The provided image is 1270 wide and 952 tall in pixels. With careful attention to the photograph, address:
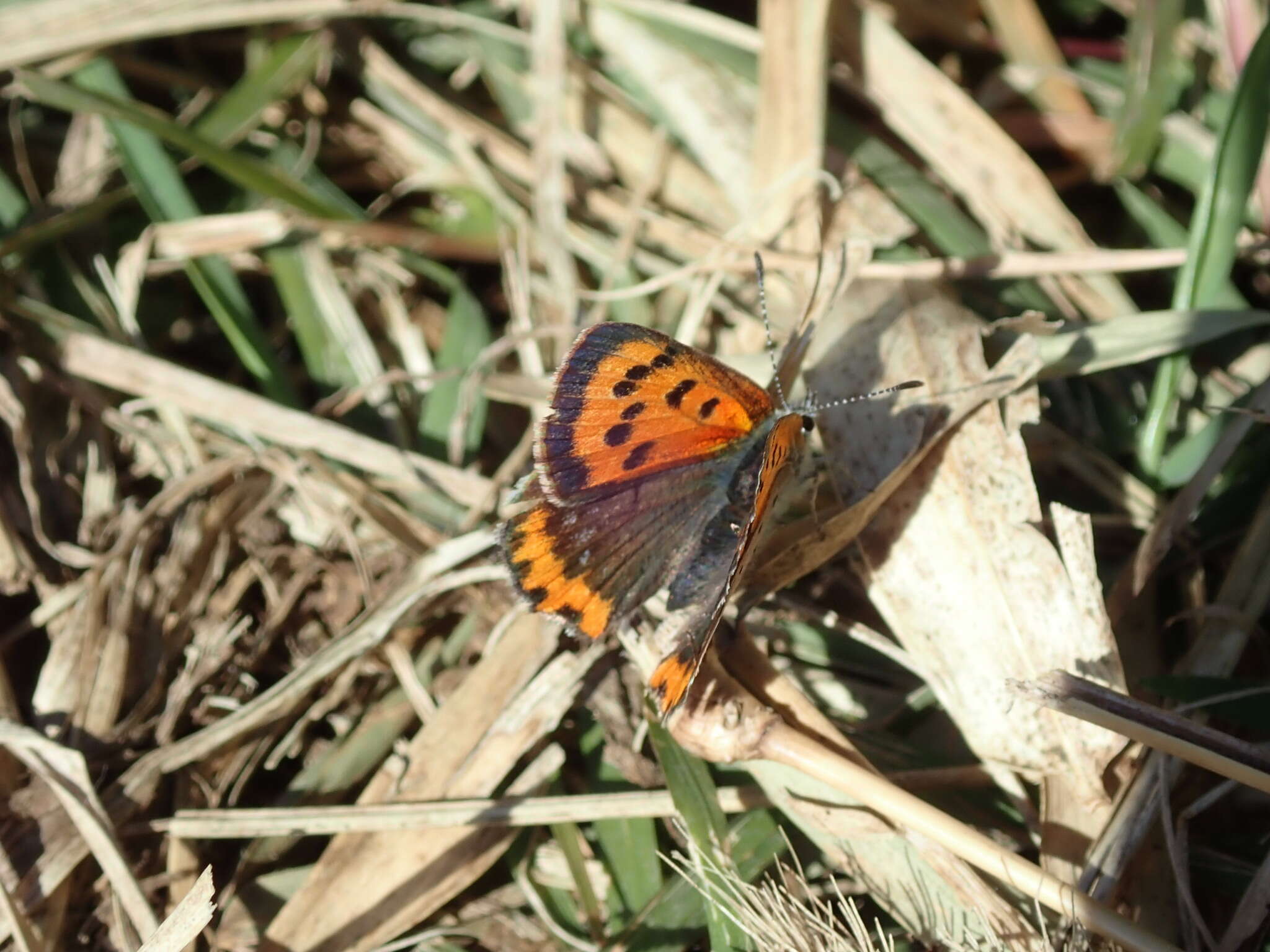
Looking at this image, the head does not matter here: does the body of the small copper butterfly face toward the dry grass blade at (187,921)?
no

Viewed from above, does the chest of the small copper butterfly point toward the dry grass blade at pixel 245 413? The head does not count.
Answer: no

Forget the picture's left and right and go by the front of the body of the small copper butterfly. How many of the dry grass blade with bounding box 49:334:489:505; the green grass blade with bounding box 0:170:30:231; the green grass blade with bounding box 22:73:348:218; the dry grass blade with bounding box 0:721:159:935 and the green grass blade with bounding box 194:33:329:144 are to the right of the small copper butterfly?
0

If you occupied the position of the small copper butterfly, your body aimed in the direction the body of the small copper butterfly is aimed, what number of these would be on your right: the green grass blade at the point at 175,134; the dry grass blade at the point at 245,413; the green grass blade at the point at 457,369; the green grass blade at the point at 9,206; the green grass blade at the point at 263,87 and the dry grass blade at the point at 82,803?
0

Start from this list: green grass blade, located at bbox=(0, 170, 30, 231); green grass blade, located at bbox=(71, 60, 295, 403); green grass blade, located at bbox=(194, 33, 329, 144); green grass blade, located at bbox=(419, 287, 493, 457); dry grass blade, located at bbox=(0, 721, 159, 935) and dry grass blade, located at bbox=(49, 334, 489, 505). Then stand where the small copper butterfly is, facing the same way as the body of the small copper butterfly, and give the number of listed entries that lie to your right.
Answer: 0

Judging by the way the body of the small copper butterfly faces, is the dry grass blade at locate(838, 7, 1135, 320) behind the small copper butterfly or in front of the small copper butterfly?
in front

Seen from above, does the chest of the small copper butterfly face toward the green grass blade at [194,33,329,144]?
no

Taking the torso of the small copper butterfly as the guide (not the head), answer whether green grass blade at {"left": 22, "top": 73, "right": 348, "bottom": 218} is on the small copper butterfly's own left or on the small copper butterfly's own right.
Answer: on the small copper butterfly's own left

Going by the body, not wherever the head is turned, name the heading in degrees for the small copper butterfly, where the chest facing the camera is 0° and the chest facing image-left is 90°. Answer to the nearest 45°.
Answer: approximately 225°
